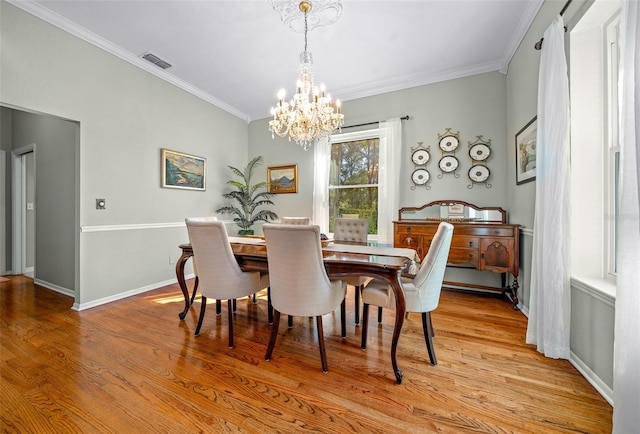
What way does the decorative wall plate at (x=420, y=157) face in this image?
toward the camera

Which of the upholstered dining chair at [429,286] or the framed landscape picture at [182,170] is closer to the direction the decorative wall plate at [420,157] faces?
the upholstered dining chair

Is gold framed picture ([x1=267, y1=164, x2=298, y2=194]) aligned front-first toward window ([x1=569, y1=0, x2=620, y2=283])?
no

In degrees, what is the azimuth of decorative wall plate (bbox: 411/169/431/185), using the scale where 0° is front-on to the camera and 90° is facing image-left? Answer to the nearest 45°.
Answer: approximately 0°

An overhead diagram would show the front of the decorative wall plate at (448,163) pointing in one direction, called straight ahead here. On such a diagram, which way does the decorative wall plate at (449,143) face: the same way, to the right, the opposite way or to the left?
the same way

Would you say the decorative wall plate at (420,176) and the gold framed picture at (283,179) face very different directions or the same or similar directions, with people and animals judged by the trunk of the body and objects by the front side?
same or similar directions

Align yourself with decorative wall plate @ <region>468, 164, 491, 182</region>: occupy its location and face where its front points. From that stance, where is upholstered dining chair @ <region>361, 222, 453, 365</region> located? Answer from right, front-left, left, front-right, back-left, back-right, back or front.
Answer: front

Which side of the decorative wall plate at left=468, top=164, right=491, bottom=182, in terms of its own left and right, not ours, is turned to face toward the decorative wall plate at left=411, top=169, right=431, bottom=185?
right

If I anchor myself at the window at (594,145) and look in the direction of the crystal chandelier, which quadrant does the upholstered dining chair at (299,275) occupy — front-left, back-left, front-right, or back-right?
front-left

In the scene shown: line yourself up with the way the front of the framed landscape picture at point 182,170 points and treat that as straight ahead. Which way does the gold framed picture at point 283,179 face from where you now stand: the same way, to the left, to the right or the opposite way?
to the right

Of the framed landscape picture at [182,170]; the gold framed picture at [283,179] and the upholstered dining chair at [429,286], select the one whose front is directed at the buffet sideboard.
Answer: the framed landscape picture

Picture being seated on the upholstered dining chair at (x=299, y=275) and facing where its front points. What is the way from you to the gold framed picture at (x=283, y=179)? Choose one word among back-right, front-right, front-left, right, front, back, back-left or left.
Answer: front-left

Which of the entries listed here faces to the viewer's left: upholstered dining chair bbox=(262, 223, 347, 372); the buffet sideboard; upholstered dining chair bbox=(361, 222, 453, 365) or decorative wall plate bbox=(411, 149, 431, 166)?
upholstered dining chair bbox=(361, 222, 453, 365)

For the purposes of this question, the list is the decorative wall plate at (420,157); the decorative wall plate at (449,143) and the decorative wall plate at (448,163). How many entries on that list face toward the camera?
3

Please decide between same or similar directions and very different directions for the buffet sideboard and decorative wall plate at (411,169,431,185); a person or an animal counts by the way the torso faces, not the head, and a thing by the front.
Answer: same or similar directions

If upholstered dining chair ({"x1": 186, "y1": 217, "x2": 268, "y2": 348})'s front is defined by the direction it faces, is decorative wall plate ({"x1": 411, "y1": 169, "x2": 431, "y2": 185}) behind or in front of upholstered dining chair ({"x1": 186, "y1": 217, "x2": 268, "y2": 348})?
in front

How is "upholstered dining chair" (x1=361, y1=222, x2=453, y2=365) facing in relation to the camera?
to the viewer's left

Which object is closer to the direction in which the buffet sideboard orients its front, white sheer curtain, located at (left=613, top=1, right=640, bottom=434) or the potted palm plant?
the white sheer curtain

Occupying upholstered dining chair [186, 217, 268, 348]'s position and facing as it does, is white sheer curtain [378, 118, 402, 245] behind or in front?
in front

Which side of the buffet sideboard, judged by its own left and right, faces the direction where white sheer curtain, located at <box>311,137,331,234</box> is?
right

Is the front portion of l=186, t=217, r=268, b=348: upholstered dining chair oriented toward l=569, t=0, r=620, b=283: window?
no

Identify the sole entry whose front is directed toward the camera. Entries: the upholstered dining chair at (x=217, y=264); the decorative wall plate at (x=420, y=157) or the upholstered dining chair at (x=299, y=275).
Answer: the decorative wall plate
